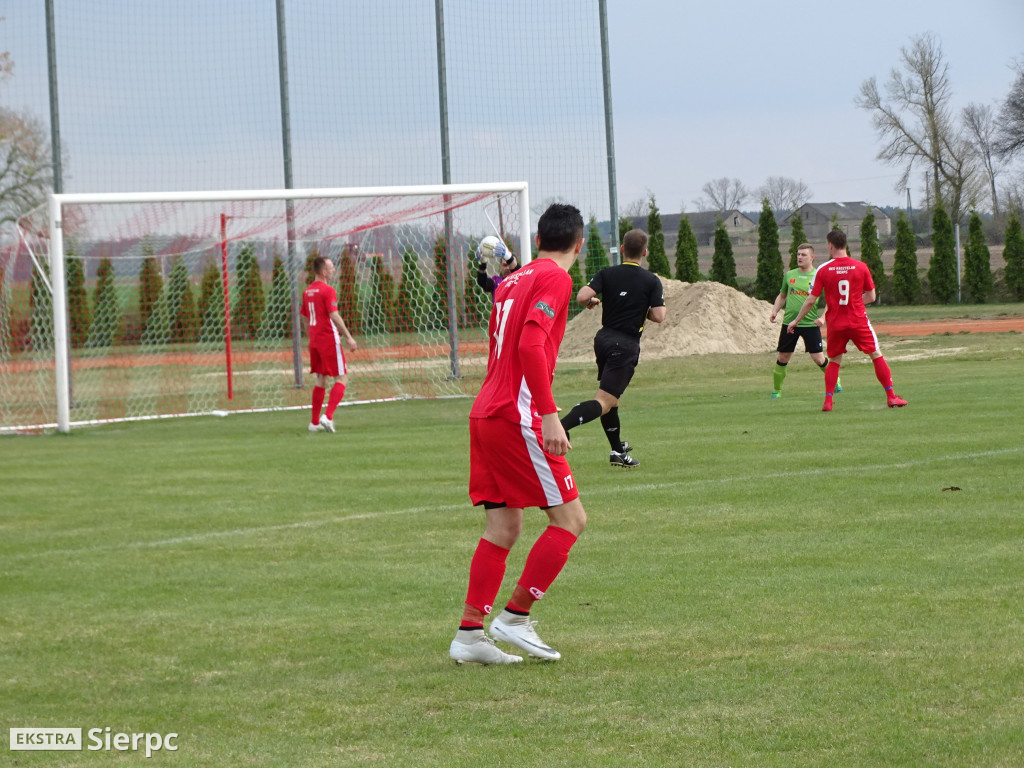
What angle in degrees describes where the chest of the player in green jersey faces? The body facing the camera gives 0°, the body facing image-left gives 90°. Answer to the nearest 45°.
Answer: approximately 0°

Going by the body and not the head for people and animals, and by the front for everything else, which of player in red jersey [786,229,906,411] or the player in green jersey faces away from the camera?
the player in red jersey

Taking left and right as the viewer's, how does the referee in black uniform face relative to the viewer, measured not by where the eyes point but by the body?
facing away from the viewer and to the right of the viewer

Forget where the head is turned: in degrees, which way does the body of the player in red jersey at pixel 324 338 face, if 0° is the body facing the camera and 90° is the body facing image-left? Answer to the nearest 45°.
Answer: approximately 225°

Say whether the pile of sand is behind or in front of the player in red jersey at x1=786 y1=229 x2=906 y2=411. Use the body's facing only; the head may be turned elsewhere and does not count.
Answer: in front

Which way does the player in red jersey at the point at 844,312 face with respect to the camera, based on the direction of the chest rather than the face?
away from the camera

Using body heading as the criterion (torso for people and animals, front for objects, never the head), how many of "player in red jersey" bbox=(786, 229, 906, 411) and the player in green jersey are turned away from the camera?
1

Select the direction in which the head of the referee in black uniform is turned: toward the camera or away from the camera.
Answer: away from the camera

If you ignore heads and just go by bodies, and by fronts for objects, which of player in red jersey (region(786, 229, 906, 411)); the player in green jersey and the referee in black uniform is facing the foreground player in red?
the player in green jersey

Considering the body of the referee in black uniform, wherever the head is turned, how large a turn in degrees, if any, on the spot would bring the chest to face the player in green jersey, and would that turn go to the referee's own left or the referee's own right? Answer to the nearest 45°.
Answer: approximately 45° to the referee's own left

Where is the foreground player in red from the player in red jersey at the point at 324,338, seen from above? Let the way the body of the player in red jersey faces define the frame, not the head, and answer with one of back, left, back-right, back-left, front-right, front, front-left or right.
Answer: back-right

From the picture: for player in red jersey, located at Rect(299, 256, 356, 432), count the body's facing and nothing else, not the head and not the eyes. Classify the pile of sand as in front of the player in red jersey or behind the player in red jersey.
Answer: in front

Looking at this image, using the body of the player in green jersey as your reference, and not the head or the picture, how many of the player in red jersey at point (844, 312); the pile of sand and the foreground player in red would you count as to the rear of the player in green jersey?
1
